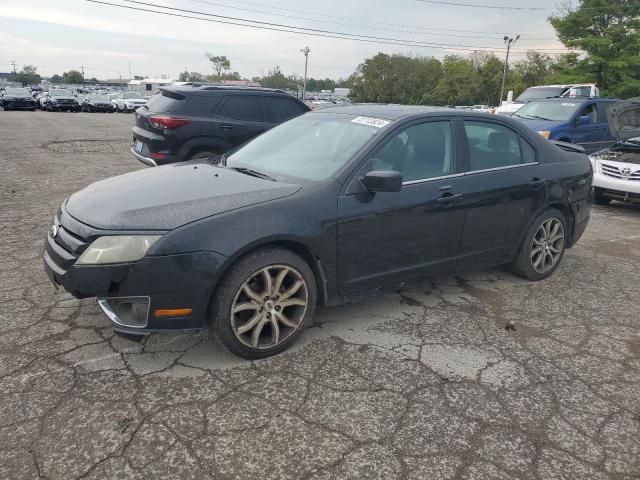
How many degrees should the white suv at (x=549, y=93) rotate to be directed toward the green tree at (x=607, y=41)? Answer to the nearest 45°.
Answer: approximately 135° to its right

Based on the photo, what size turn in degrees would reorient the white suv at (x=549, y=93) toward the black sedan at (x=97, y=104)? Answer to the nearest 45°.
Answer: approximately 45° to its right

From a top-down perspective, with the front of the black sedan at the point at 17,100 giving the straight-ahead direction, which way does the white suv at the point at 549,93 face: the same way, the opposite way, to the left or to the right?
to the right

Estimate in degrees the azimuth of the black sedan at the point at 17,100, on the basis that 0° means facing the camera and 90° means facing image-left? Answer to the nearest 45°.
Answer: approximately 0°

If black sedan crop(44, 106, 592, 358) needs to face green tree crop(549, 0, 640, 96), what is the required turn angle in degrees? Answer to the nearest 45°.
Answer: approximately 180°

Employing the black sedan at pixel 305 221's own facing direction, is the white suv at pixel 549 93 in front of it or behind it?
behind

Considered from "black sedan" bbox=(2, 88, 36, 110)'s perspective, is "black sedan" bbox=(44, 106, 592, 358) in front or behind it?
in front

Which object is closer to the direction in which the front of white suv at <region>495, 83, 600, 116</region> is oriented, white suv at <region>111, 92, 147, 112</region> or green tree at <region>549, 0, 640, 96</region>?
the white suv

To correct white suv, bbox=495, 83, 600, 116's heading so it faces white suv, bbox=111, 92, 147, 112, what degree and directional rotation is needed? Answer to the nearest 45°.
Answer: approximately 45° to its right

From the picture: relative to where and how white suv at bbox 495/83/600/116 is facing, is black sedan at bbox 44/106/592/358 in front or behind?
in front

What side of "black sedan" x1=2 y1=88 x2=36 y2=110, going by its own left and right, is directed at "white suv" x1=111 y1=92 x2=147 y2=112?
left

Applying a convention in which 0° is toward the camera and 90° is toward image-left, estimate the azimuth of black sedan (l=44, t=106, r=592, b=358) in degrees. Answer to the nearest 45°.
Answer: approximately 45°
